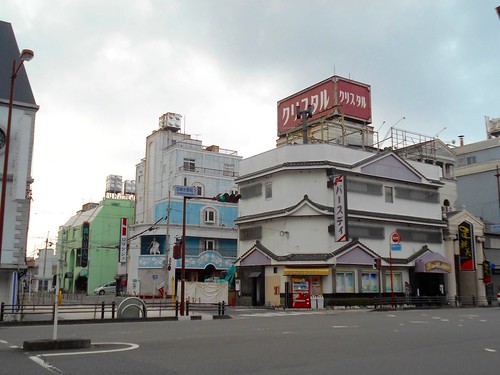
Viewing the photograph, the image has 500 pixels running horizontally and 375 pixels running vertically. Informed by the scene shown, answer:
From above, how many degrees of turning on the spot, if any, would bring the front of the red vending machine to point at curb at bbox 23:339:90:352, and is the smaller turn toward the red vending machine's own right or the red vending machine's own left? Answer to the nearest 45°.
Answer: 0° — it already faces it

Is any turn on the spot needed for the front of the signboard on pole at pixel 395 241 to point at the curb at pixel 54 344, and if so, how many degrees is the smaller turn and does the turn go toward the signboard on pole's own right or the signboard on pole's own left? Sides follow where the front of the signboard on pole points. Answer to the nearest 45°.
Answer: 0° — it already faces it

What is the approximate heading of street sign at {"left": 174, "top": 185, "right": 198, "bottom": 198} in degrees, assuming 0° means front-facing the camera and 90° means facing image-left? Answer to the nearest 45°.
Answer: approximately 0°

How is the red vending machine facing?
toward the camera

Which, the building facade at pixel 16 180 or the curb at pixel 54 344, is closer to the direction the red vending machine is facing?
the curb

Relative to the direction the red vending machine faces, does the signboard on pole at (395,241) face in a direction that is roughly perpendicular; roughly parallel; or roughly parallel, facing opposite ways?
roughly parallel

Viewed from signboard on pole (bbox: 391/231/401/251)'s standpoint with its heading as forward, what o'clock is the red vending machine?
The red vending machine is roughly at 2 o'clock from the signboard on pole.

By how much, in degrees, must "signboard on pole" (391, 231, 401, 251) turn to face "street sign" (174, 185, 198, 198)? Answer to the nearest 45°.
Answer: approximately 45° to its right

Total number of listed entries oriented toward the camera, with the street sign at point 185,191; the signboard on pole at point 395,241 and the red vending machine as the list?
3

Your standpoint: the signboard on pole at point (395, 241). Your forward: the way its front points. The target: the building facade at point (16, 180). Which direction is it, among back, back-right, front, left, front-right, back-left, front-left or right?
front-right

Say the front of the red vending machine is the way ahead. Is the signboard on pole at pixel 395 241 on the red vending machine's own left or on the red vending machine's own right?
on the red vending machine's own left

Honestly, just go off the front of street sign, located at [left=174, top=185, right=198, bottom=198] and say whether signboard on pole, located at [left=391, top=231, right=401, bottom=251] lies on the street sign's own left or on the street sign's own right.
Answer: on the street sign's own left

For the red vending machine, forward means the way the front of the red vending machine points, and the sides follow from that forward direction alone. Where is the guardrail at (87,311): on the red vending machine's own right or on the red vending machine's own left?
on the red vending machine's own right

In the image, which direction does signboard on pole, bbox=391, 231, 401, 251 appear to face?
toward the camera

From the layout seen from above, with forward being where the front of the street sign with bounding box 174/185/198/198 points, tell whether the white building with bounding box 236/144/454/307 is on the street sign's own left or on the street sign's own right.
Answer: on the street sign's own left
